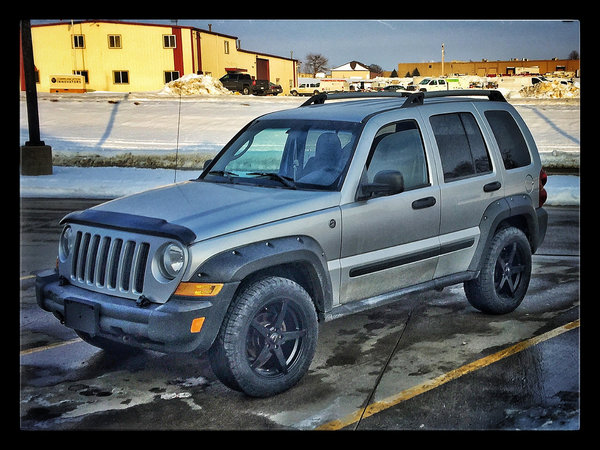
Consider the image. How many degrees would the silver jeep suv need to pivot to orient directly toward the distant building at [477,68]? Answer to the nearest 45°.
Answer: approximately 180°

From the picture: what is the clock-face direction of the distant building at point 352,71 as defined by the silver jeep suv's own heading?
The distant building is roughly at 5 o'clock from the silver jeep suv.

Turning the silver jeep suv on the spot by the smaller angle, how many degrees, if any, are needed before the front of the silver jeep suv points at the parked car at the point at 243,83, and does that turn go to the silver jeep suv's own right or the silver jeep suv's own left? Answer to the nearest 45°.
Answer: approximately 135° to the silver jeep suv's own right

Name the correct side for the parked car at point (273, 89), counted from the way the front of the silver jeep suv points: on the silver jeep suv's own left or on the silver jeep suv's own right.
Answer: on the silver jeep suv's own right

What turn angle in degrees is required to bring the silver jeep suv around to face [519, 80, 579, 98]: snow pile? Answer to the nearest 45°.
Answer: approximately 180°

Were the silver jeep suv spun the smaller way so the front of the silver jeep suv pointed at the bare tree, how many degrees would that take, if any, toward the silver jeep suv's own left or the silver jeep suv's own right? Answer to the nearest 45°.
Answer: approximately 135° to the silver jeep suv's own right

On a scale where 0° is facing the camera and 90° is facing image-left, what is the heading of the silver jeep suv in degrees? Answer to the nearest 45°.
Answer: approximately 45°

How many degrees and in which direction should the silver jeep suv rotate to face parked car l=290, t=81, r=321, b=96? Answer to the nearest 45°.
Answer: approximately 135° to its right
